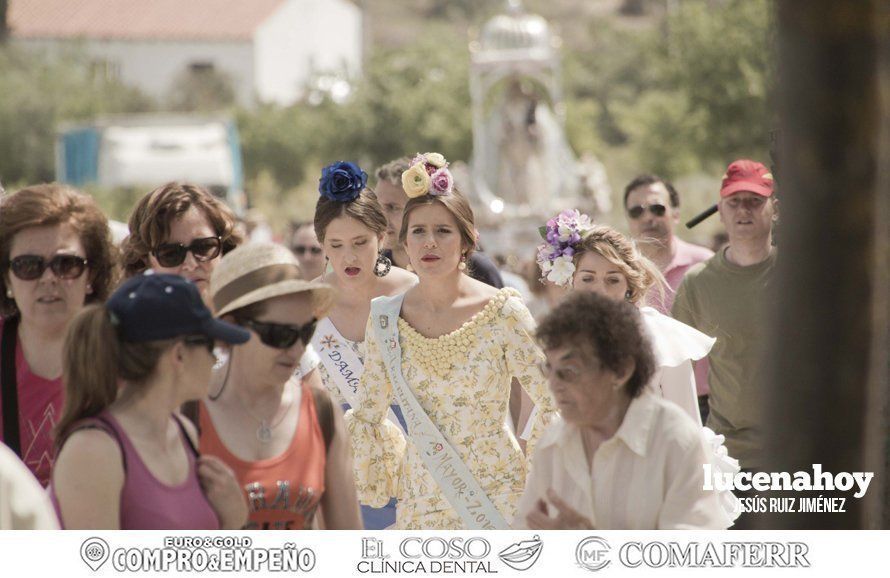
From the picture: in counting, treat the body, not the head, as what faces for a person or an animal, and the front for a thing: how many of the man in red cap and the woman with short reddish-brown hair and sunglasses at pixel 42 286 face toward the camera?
2

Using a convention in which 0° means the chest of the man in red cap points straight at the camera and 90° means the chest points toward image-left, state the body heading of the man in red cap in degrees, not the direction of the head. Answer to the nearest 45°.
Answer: approximately 0°

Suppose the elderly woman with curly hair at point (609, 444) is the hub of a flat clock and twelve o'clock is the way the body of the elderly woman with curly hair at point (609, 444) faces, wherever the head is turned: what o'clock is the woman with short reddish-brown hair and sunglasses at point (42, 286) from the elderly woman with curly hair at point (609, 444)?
the woman with short reddish-brown hair and sunglasses at point (42, 286) is roughly at 2 o'clock from the elderly woman with curly hair at point (609, 444).

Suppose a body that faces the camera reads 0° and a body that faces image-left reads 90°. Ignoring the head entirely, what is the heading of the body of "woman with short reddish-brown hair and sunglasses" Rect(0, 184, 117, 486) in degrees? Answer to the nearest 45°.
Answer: approximately 0°

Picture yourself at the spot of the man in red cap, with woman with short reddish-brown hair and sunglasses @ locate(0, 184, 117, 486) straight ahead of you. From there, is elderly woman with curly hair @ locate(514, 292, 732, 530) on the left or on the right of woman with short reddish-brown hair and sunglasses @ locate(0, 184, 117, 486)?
left

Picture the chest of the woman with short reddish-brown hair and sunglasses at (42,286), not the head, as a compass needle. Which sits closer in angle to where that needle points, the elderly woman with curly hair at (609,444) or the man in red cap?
the elderly woman with curly hair

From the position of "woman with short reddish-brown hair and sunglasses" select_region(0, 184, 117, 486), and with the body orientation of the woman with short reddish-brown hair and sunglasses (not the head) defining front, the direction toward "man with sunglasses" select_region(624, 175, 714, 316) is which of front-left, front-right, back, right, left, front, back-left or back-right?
back-left

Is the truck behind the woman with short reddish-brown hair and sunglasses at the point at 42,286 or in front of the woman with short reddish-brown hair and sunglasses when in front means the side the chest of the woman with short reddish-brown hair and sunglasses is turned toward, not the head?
behind

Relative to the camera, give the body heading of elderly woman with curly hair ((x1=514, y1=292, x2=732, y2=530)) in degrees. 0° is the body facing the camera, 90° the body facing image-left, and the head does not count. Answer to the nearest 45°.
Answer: approximately 45°

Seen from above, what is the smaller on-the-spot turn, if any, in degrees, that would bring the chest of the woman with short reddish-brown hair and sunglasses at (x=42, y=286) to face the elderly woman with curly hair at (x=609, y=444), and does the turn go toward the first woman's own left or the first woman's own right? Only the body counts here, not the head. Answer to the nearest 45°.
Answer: approximately 45° to the first woman's own left

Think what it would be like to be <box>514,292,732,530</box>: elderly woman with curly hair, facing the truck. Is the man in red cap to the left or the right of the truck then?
right

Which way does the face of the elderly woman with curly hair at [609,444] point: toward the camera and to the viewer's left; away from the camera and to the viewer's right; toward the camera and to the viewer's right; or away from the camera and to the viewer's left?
toward the camera and to the viewer's left

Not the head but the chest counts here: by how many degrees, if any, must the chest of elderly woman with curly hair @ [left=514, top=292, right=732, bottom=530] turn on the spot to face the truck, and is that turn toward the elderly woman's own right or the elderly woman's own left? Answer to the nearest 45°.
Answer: approximately 135° to the elderly woman's own right

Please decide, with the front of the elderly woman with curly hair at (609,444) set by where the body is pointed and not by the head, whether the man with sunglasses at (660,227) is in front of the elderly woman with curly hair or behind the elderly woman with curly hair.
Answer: behind
